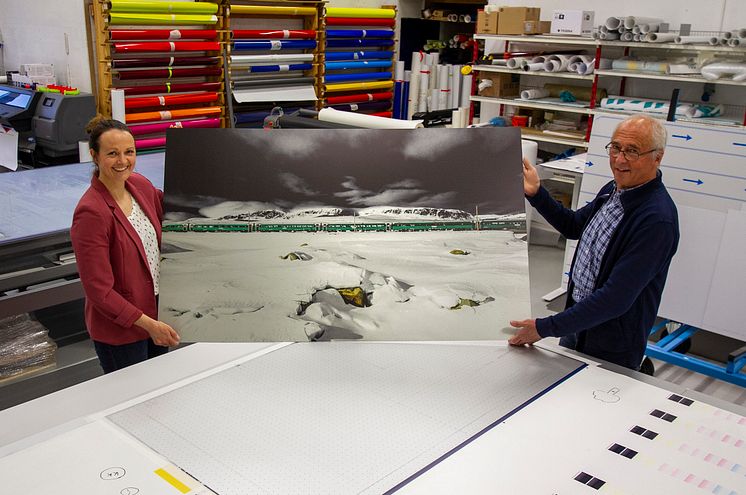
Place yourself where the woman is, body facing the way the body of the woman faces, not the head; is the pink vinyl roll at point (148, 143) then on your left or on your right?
on your left

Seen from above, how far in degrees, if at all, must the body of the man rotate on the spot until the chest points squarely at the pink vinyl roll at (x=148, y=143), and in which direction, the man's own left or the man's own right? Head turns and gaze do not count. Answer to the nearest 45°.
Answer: approximately 90° to the man's own right

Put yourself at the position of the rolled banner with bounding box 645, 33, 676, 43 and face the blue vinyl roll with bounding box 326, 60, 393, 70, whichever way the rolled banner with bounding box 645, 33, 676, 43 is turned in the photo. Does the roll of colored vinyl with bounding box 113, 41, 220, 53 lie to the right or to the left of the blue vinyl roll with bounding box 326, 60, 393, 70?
left

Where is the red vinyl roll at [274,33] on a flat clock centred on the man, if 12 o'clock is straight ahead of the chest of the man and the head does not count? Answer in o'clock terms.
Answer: The red vinyl roll is roughly at 3 o'clock from the man.

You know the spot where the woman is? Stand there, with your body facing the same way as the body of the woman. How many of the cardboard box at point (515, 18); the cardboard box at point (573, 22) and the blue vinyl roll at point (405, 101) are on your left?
3

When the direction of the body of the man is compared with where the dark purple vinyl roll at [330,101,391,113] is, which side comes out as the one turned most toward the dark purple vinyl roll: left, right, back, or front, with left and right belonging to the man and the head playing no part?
right

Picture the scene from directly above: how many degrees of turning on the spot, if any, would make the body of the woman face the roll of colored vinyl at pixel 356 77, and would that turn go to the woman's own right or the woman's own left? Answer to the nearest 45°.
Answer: approximately 90° to the woman's own left

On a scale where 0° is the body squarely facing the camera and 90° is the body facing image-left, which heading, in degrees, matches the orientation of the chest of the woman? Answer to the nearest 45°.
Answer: approximately 315°

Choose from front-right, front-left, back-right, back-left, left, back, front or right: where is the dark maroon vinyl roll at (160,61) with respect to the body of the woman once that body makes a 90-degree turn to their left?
front-left

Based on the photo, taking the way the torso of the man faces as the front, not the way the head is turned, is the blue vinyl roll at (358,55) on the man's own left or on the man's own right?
on the man's own right
